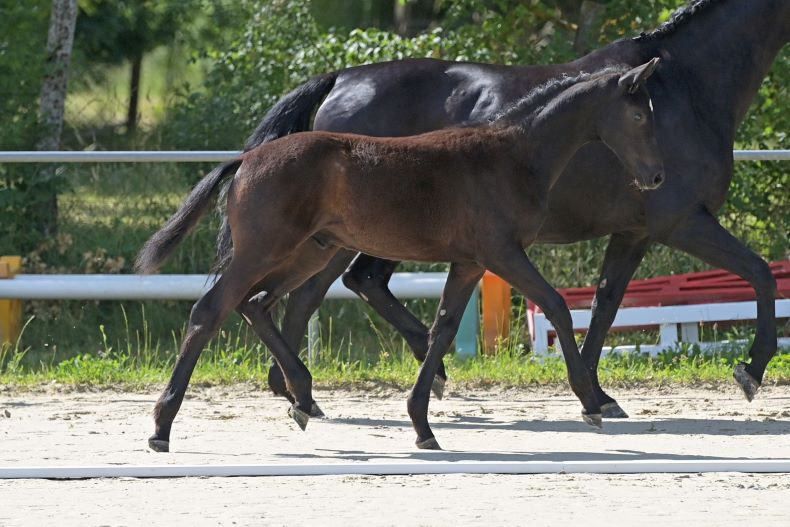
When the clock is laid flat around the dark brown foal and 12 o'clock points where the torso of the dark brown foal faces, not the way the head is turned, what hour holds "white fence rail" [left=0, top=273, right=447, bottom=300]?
The white fence rail is roughly at 8 o'clock from the dark brown foal.

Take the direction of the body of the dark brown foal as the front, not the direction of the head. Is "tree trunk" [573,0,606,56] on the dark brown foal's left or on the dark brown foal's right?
on the dark brown foal's left

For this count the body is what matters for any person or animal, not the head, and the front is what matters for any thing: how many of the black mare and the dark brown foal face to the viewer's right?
2

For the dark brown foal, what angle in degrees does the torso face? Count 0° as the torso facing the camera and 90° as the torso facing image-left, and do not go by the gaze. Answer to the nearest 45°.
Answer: approximately 270°

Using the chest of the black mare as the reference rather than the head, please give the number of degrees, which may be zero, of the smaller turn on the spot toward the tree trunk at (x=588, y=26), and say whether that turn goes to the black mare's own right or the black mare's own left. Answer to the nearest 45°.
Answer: approximately 90° to the black mare's own left

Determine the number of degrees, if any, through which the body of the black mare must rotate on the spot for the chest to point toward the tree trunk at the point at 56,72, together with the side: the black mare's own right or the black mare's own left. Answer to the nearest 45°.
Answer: approximately 135° to the black mare's own left

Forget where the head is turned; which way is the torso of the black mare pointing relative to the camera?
to the viewer's right

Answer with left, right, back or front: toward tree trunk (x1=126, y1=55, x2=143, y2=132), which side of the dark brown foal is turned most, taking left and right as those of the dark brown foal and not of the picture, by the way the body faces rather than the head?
left

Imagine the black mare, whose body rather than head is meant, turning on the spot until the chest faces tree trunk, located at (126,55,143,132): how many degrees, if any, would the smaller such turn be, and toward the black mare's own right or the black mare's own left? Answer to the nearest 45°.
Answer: approximately 135° to the black mare's own left

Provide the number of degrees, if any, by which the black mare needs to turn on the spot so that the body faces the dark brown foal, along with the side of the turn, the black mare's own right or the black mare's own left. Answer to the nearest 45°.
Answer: approximately 135° to the black mare's own right
